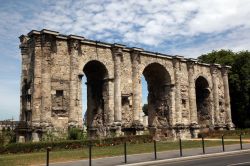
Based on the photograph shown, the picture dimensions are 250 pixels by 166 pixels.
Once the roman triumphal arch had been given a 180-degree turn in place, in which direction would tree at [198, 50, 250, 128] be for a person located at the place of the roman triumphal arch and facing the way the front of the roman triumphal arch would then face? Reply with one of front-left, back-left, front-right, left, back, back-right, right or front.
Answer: right

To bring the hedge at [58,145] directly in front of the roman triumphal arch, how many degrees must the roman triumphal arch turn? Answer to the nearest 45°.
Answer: approximately 45° to its right

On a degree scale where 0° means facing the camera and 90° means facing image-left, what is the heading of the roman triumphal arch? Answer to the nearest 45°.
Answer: approximately 315°

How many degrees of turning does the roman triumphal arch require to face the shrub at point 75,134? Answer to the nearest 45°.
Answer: approximately 90° to its right
